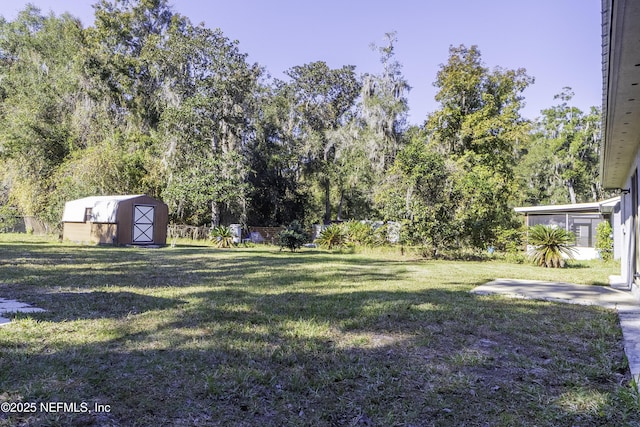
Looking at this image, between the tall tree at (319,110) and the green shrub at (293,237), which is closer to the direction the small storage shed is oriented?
the green shrub

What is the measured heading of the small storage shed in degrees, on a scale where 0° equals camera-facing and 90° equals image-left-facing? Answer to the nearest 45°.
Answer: approximately 315°

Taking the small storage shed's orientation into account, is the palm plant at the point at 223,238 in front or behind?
in front

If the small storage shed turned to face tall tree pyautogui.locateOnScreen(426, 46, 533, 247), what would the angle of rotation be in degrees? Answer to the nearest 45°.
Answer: approximately 45° to its left

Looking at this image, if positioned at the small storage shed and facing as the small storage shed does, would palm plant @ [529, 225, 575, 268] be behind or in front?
in front

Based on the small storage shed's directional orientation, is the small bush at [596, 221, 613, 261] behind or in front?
in front

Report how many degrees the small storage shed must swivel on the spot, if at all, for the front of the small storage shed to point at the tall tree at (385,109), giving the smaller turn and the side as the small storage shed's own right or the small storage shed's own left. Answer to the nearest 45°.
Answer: approximately 45° to the small storage shed's own left

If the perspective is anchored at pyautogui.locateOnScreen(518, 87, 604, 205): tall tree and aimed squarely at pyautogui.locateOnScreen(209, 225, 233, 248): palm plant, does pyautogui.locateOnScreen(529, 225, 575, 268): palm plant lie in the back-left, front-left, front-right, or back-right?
front-left

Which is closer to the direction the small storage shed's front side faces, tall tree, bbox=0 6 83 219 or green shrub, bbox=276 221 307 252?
the green shrub

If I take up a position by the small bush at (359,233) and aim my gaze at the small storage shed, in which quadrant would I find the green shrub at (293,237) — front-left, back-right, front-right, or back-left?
front-left

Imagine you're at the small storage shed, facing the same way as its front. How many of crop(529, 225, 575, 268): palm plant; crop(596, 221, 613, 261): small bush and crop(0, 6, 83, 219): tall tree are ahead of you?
2
